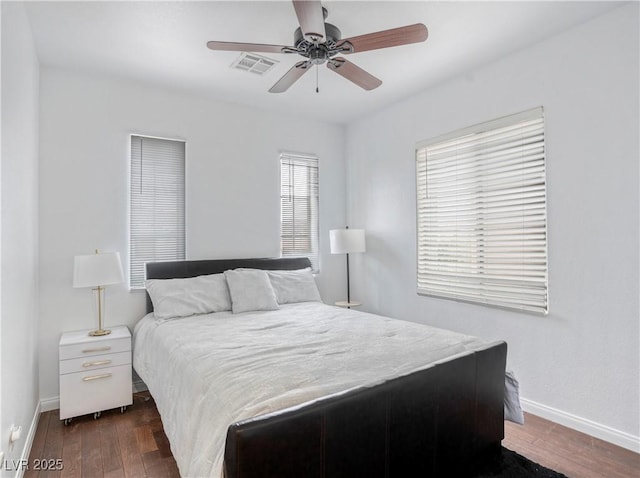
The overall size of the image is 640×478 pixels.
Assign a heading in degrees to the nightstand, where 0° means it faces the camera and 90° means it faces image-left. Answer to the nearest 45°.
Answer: approximately 0°

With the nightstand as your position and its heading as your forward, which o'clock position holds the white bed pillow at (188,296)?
The white bed pillow is roughly at 9 o'clock from the nightstand.

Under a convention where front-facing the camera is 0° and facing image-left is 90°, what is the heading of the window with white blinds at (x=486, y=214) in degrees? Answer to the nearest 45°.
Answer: approximately 45°

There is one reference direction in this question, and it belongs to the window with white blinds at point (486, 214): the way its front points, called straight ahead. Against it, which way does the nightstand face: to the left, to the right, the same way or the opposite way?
to the left

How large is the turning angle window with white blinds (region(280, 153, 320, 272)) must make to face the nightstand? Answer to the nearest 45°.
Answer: approximately 90° to its right

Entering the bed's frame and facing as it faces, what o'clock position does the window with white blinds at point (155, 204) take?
The window with white blinds is roughly at 6 o'clock from the bed.

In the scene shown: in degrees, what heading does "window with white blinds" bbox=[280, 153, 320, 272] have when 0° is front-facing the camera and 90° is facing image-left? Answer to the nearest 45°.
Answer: approximately 315°
